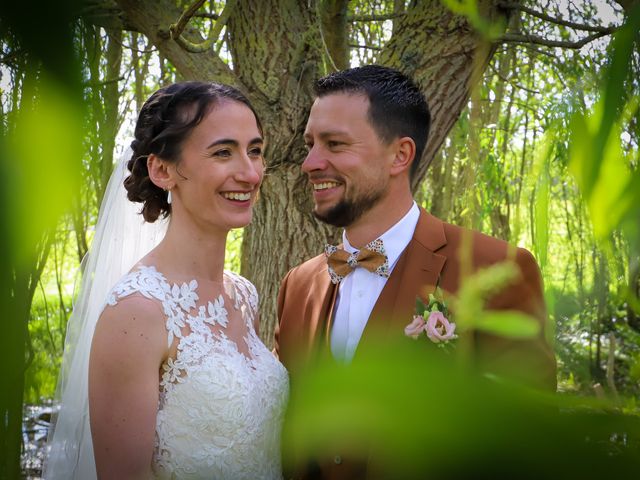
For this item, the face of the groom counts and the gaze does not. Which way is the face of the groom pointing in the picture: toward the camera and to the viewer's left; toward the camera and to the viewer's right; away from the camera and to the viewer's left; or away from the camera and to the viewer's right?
toward the camera and to the viewer's left

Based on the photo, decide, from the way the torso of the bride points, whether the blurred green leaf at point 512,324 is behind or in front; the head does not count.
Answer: in front

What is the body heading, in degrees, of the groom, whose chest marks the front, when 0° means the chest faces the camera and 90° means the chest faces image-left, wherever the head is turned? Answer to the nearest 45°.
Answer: approximately 45°

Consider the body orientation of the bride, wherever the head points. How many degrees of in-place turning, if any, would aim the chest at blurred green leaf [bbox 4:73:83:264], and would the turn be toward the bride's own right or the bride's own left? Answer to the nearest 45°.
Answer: approximately 45° to the bride's own right

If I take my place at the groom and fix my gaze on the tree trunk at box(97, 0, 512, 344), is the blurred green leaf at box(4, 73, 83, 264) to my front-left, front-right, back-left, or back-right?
back-left

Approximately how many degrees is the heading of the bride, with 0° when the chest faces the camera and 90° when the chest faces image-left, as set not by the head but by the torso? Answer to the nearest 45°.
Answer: approximately 315°

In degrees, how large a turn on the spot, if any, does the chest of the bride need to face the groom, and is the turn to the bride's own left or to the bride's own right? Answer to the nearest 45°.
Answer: approximately 45° to the bride's own left
